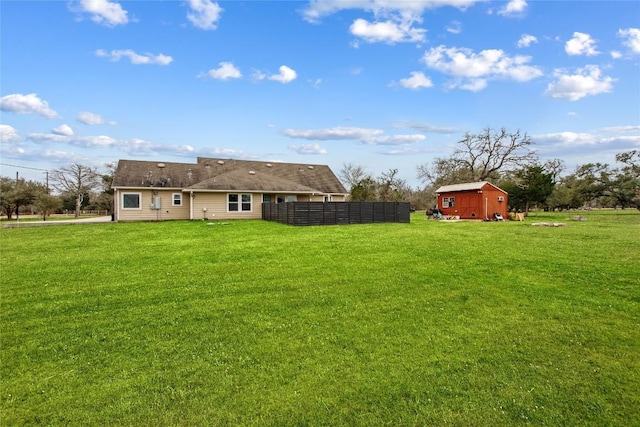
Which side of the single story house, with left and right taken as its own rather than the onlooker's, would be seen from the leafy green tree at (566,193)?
right

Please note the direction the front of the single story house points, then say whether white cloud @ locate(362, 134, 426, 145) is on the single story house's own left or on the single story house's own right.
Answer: on the single story house's own right

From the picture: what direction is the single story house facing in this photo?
away from the camera

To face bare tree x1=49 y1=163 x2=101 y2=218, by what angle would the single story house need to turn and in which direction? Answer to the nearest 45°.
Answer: approximately 45° to its left

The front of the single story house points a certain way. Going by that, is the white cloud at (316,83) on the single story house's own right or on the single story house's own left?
on the single story house's own right
